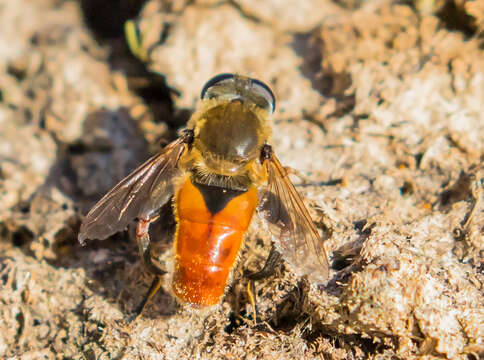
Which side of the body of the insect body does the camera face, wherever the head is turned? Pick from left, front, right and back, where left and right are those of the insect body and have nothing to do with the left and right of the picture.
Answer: back
